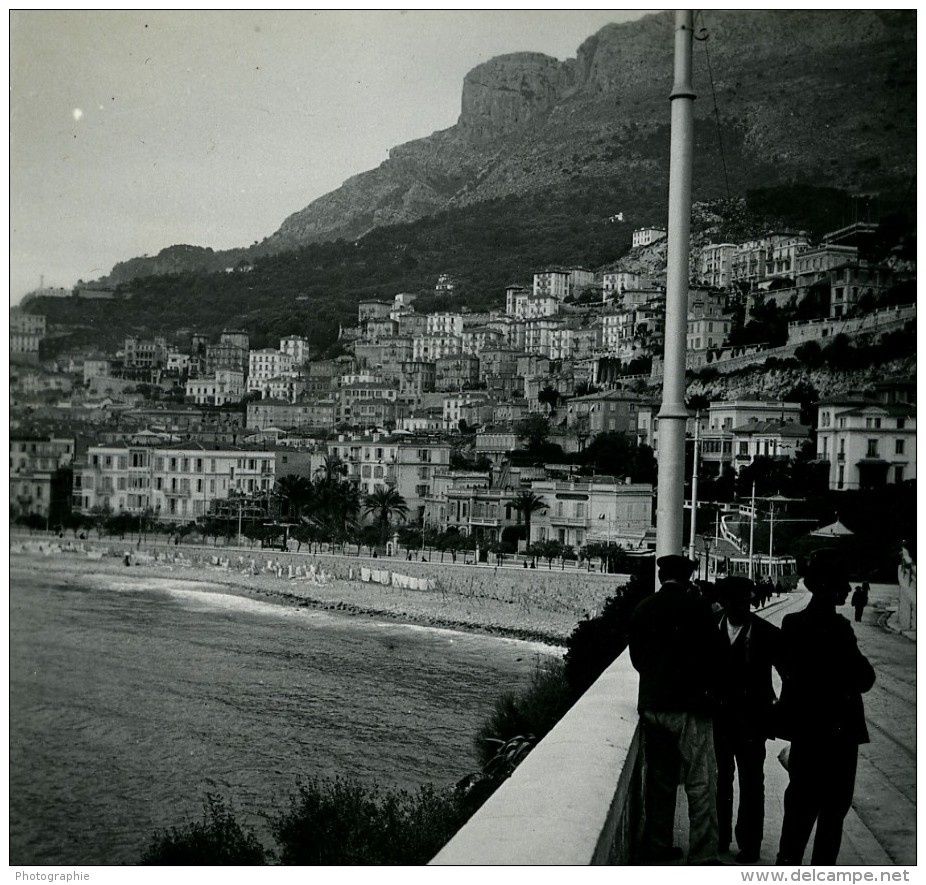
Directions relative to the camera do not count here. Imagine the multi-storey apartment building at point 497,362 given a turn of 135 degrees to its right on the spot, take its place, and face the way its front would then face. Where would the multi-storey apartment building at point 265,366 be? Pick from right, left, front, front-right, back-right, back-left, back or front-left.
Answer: front-left

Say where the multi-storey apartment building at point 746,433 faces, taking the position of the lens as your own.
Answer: facing the viewer and to the left of the viewer

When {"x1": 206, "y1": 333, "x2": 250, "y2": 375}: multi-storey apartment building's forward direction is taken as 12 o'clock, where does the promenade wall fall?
The promenade wall is roughly at 12 o'clock from the multi-storey apartment building.

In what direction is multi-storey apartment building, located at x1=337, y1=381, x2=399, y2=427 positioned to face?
toward the camera

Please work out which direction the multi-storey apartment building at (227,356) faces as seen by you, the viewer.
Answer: facing the viewer

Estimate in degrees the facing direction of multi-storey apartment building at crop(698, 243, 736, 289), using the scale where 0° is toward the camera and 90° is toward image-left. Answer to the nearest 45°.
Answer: approximately 45°

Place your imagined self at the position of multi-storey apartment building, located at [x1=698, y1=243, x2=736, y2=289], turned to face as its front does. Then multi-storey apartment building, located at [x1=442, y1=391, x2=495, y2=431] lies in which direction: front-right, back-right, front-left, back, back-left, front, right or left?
right

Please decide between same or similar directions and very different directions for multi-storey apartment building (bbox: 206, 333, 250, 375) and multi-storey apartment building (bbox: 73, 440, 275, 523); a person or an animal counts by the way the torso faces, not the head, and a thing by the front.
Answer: same or similar directions

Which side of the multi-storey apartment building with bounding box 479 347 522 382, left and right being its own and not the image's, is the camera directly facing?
front

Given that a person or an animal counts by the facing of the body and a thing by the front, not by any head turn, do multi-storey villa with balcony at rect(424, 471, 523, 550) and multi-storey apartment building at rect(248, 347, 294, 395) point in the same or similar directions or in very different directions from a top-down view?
same or similar directions

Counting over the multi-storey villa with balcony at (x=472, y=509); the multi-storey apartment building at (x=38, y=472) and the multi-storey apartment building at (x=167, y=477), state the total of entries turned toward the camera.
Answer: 3

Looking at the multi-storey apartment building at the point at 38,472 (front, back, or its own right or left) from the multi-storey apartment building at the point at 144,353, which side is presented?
back
